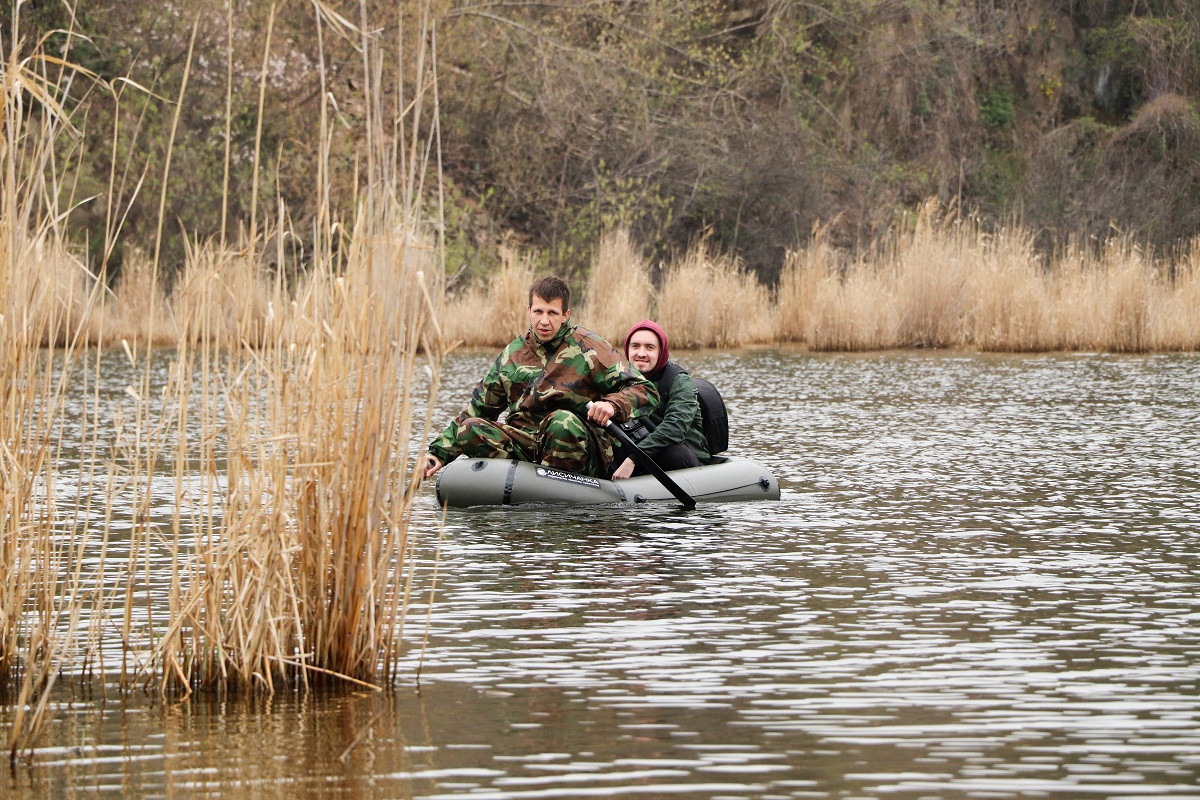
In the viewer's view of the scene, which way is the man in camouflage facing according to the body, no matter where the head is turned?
toward the camera
